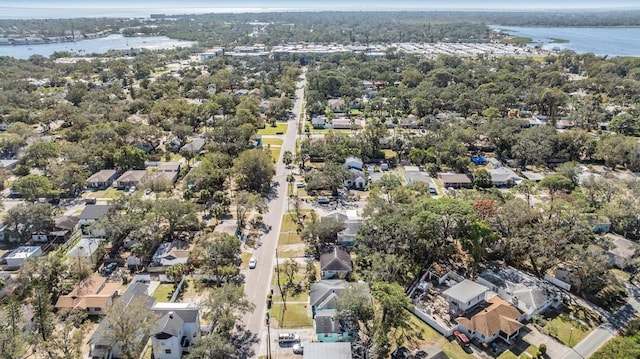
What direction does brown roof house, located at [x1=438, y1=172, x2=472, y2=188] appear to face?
toward the camera

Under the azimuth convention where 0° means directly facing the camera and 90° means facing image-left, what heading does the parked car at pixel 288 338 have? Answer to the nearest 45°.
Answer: approximately 270°

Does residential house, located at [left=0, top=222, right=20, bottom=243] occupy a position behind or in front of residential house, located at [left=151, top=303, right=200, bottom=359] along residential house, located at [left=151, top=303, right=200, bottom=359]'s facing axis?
behind

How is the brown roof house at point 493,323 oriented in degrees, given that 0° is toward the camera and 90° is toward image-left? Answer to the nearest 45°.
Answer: approximately 315°

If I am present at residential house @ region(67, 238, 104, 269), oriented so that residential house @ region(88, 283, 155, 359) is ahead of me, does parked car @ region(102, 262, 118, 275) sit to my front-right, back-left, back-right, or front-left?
front-left

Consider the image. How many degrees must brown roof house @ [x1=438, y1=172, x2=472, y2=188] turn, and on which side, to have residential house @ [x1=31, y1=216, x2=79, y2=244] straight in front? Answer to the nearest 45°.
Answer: approximately 45° to its right

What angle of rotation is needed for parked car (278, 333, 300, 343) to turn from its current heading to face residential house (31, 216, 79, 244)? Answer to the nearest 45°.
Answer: approximately 135° to its left
